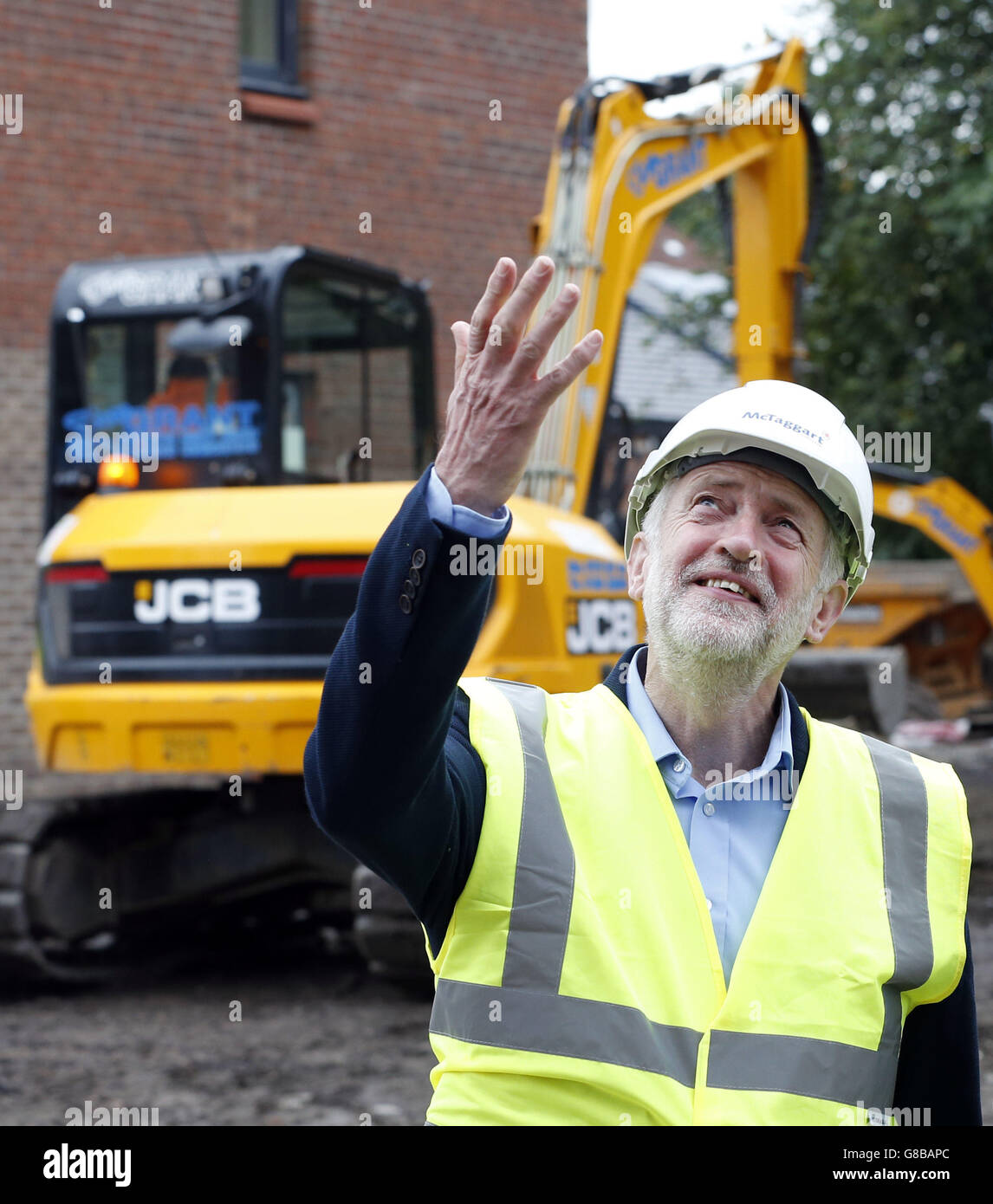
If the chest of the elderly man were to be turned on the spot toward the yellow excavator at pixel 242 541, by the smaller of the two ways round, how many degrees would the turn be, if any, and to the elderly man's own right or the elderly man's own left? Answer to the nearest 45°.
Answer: approximately 180°

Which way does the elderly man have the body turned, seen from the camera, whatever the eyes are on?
toward the camera

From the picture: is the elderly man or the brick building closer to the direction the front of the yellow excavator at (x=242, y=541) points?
the brick building

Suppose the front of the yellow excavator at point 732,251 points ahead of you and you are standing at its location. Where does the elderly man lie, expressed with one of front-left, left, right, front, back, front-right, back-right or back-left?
back-right

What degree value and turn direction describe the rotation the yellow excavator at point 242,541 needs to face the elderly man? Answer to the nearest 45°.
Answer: approximately 135° to its right

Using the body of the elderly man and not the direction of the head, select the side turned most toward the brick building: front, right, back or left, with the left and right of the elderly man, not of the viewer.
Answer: back

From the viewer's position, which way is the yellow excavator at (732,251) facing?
facing away from the viewer and to the right of the viewer

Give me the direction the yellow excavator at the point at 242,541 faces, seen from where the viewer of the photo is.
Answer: facing away from the viewer and to the right of the viewer

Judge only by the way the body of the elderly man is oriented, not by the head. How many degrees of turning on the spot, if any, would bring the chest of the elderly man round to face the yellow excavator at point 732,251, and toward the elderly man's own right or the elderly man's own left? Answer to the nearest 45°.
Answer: approximately 180°
